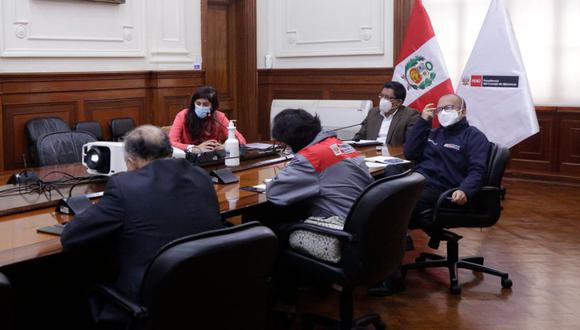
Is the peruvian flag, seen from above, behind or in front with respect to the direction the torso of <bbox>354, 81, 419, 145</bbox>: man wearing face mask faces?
behind

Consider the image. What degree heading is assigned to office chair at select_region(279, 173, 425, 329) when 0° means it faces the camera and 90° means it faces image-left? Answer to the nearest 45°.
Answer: approximately 135°

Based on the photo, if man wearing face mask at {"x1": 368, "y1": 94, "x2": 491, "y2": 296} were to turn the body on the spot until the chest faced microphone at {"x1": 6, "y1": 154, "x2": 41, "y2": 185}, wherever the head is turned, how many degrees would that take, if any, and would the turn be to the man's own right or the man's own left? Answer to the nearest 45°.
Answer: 0° — they already face it

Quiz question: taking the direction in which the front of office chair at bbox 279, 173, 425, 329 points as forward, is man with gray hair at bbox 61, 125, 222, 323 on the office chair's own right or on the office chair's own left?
on the office chair's own left

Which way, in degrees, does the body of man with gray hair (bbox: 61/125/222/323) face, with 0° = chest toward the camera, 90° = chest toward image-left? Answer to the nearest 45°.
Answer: approximately 135°

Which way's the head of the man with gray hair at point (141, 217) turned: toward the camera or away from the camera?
away from the camera

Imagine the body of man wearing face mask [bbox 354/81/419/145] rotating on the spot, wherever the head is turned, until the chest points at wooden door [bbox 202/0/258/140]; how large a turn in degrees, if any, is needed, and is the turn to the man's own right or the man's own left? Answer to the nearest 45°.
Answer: approximately 90° to the man's own right

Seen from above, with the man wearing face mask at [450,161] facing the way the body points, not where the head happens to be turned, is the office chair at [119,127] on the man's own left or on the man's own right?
on the man's own right

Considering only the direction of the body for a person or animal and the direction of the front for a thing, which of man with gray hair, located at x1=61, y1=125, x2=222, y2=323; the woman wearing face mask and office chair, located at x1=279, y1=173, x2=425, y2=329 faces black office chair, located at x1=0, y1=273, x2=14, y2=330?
the woman wearing face mask

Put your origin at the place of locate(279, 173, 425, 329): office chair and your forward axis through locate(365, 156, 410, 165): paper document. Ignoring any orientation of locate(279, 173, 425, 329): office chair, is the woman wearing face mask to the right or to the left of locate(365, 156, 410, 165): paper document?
left

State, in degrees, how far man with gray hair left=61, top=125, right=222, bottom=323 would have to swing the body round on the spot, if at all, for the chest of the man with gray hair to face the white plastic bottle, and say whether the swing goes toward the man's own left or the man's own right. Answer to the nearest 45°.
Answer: approximately 45° to the man's own right

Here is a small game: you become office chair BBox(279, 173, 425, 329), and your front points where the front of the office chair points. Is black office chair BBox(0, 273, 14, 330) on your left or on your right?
on your left

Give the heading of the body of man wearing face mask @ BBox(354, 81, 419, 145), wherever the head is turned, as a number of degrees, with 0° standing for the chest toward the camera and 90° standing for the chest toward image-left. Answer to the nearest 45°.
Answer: approximately 45°

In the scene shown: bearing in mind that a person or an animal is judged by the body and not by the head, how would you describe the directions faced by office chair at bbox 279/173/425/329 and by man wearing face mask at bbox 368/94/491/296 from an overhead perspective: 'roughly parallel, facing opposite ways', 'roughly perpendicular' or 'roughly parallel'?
roughly perpendicular

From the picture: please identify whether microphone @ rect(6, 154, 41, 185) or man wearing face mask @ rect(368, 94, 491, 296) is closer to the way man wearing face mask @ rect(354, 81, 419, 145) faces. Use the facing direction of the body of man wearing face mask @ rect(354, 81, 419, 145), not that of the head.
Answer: the microphone
